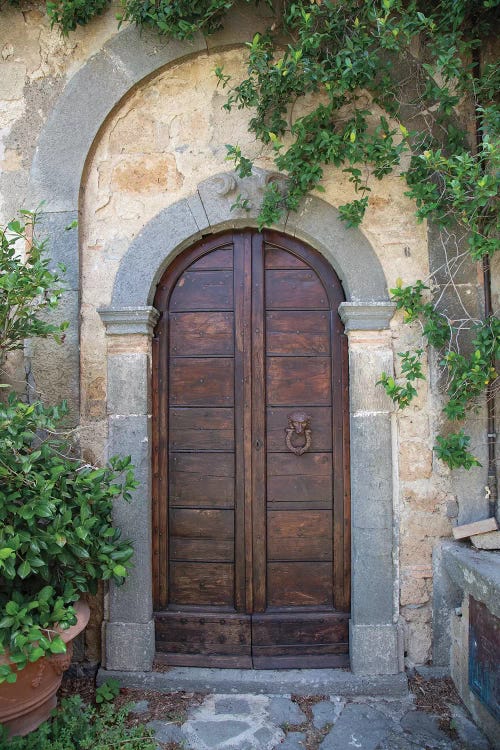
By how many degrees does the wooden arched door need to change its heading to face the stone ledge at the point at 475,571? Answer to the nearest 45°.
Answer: approximately 45° to its left

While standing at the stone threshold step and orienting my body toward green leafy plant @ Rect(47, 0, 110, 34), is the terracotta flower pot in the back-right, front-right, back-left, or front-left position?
front-left

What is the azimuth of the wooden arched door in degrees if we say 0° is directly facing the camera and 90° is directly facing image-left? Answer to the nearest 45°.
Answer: approximately 0°

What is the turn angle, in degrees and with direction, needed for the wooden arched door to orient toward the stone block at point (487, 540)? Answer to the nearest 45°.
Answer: approximately 90° to its left

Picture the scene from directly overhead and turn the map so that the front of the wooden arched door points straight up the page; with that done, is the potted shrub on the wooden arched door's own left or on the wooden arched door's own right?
on the wooden arched door's own right

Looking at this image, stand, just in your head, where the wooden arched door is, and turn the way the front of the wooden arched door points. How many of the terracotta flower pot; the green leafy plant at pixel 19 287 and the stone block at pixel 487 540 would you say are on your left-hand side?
1

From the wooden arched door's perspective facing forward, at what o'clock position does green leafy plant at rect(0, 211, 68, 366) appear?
The green leafy plant is roughly at 2 o'clock from the wooden arched door.
